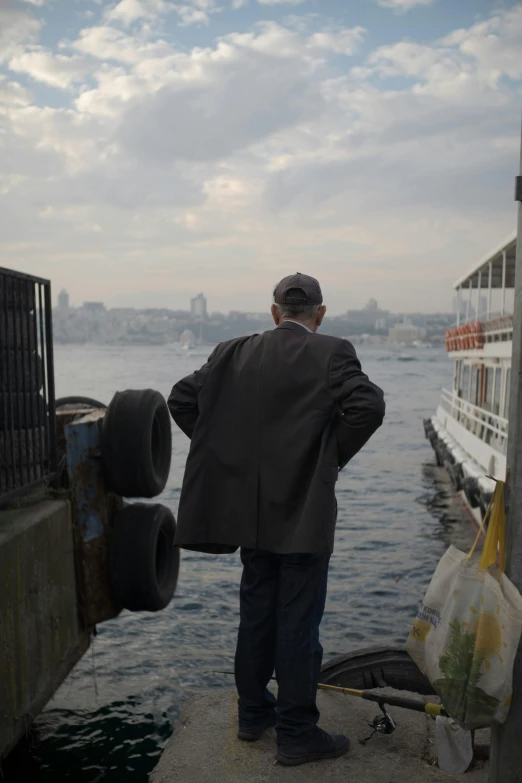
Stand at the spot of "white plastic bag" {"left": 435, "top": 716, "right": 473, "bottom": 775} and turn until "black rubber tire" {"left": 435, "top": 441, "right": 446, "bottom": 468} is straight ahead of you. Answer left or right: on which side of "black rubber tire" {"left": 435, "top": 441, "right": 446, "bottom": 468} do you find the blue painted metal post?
left

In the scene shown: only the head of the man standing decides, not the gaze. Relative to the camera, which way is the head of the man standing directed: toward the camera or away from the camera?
away from the camera

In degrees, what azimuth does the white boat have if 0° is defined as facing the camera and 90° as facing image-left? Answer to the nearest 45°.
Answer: approximately 135°

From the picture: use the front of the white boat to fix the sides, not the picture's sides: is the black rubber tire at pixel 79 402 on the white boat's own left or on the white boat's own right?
on the white boat's own left

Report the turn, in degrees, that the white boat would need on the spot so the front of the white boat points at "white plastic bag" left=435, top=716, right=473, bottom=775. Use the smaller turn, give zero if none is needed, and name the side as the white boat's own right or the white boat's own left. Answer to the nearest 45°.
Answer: approximately 135° to the white boat's own left
